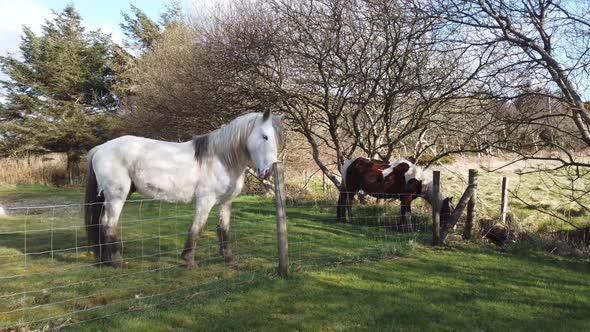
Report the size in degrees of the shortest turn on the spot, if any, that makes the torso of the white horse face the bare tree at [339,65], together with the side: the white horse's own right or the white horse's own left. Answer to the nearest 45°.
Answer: approximately 45° to the white horse's own left

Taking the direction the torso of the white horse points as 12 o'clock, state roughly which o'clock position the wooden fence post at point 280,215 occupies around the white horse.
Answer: The wooden fence post is roughly at 1 o'clock from the white horse.

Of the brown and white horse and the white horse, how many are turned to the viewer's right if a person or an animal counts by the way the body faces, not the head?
2

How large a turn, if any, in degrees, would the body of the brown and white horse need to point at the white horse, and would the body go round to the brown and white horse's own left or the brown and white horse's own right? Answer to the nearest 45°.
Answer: approximately 135° to the brown and white horse's own right

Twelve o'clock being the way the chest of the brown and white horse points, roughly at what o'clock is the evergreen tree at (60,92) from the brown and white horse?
The evergreen tree is roughly at 7 o'clock from the brown and white horse.

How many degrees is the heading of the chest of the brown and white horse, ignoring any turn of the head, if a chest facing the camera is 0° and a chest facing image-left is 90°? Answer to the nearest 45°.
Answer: approximately 270°

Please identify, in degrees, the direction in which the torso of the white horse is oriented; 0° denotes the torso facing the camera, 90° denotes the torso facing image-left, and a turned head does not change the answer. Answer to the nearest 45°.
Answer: approximately 270°
